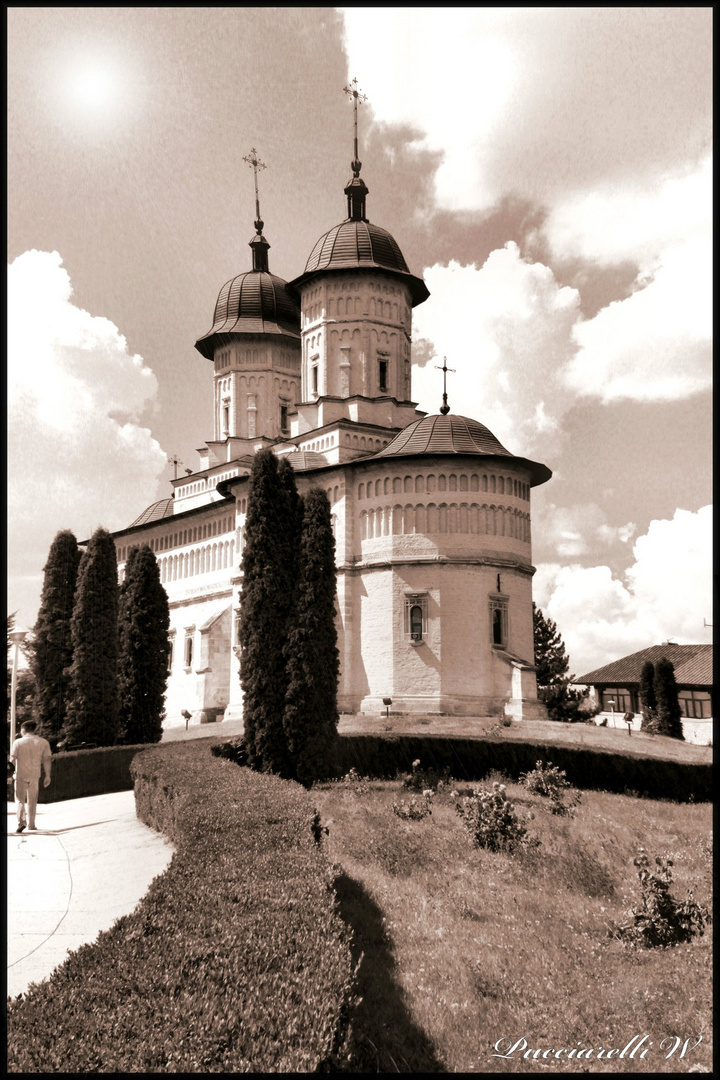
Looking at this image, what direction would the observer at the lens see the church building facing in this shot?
facing away from the viewer and to the left of the viewer

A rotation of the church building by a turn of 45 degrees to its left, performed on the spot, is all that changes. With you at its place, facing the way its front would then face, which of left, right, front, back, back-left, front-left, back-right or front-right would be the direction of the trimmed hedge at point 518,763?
left

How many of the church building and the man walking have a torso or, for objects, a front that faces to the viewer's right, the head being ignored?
0

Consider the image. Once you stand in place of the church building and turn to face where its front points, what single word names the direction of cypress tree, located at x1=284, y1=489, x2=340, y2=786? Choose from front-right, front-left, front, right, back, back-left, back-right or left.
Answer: back-left

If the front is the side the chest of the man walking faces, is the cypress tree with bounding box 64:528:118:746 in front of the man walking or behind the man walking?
in front

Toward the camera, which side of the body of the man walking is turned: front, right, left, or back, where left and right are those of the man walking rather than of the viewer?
back

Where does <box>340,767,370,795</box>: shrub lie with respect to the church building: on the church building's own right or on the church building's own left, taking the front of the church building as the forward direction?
on the church building's own left

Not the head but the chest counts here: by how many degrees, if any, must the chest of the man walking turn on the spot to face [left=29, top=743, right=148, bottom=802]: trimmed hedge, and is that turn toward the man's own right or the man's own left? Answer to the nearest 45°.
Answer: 0° — they already face it

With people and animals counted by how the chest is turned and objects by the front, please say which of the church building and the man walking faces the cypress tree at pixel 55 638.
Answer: the man walking

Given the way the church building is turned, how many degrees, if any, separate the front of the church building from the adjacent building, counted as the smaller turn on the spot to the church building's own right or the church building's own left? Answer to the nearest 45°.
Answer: approximately 90° to the church building's own right

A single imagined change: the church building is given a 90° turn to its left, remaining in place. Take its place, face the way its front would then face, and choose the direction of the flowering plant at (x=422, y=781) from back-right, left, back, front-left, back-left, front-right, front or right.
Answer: front-left

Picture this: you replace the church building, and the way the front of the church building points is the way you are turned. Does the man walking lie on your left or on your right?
on your left
